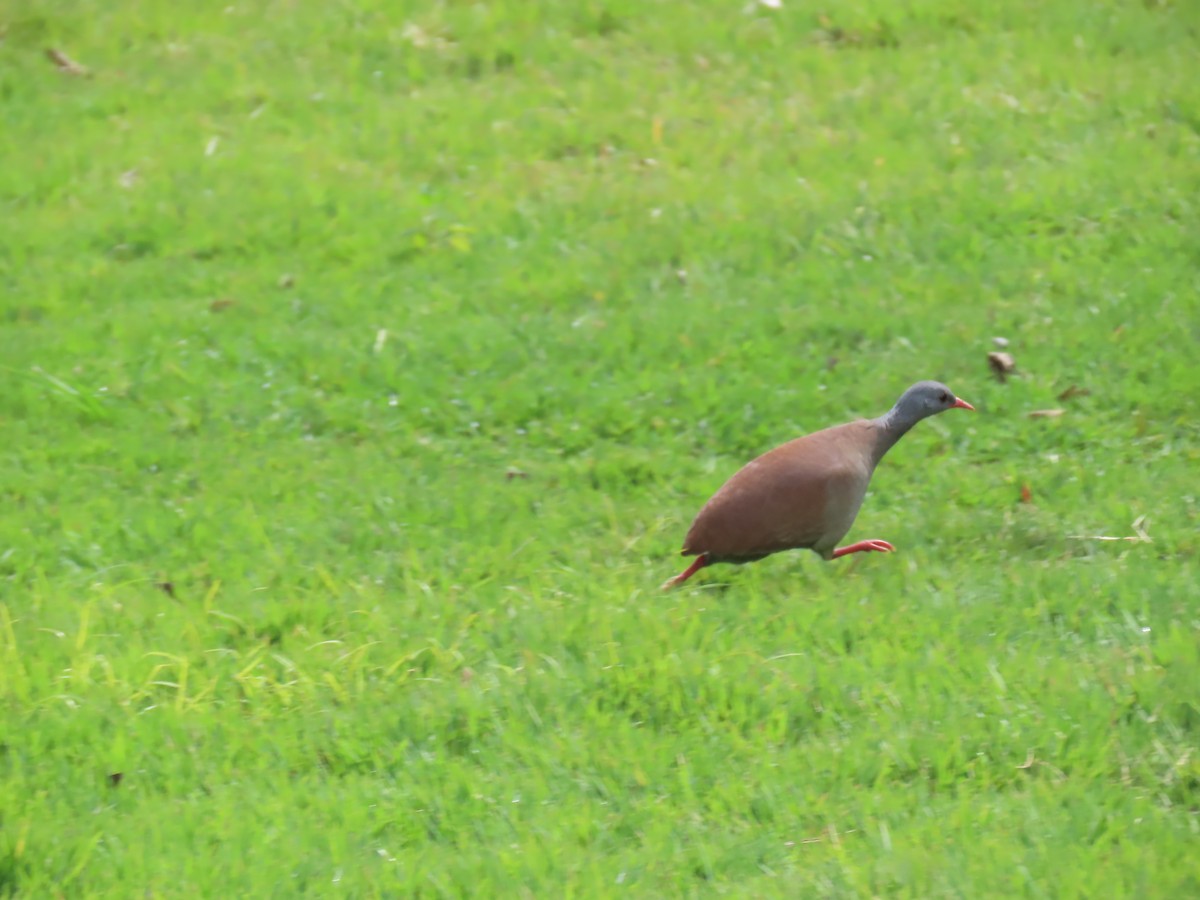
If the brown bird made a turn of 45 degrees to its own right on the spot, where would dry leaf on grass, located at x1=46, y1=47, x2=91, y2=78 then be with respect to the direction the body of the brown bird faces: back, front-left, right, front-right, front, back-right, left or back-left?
back

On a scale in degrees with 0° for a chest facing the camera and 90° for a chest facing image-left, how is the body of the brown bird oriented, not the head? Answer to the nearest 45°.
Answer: approximately 270°

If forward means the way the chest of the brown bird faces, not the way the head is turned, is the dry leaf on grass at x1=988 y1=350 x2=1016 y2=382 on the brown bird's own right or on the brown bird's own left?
on the brown bird's own left
